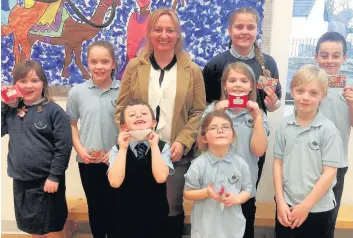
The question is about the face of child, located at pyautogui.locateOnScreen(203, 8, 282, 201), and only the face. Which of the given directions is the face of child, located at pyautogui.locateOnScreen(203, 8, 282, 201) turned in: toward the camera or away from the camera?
toward the camera

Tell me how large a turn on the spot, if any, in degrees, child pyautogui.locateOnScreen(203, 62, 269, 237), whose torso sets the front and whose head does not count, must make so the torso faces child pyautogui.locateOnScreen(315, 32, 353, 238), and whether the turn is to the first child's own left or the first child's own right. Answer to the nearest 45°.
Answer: approximately 135° to the first child's own left

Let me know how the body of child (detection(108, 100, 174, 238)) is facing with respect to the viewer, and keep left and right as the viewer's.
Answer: facing the viewer

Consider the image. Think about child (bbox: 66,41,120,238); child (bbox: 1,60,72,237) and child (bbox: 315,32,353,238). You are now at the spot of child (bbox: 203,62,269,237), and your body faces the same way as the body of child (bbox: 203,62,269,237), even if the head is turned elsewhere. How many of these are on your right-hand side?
2

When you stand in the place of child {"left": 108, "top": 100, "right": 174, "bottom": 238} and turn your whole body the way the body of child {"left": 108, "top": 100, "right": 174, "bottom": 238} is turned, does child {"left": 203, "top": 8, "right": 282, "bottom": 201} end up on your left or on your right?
on your left

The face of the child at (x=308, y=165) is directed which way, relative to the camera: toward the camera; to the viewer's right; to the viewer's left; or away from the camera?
toward the camera

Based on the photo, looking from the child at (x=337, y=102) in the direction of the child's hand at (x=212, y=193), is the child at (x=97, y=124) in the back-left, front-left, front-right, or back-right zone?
front-right

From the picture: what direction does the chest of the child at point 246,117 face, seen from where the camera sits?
toward the camera

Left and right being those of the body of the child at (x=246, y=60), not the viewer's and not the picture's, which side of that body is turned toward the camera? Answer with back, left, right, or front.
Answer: front

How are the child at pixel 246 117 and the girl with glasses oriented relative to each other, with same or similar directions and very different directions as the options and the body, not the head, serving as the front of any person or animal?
same or similar directions

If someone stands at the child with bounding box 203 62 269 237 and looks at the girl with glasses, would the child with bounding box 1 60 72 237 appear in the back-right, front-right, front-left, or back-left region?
front-right
